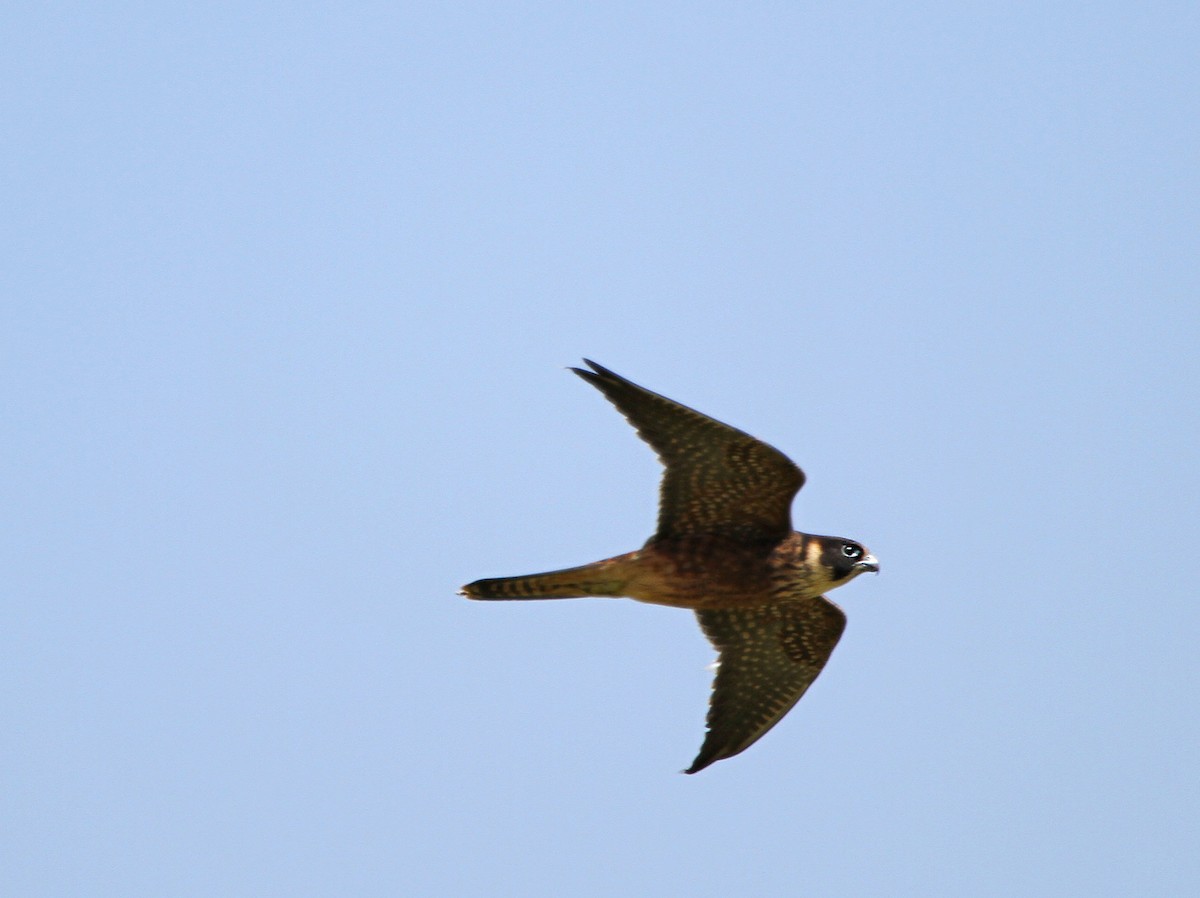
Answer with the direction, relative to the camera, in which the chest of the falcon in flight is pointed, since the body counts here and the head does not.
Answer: to the viewer's right
